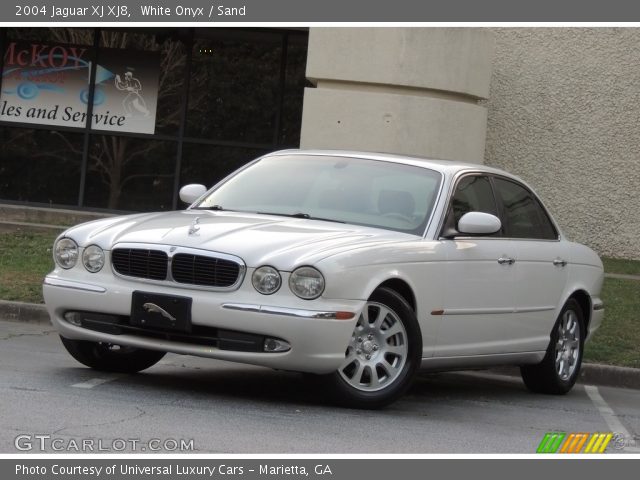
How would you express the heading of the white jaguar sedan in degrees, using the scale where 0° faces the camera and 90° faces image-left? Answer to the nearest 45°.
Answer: approximately 45°
